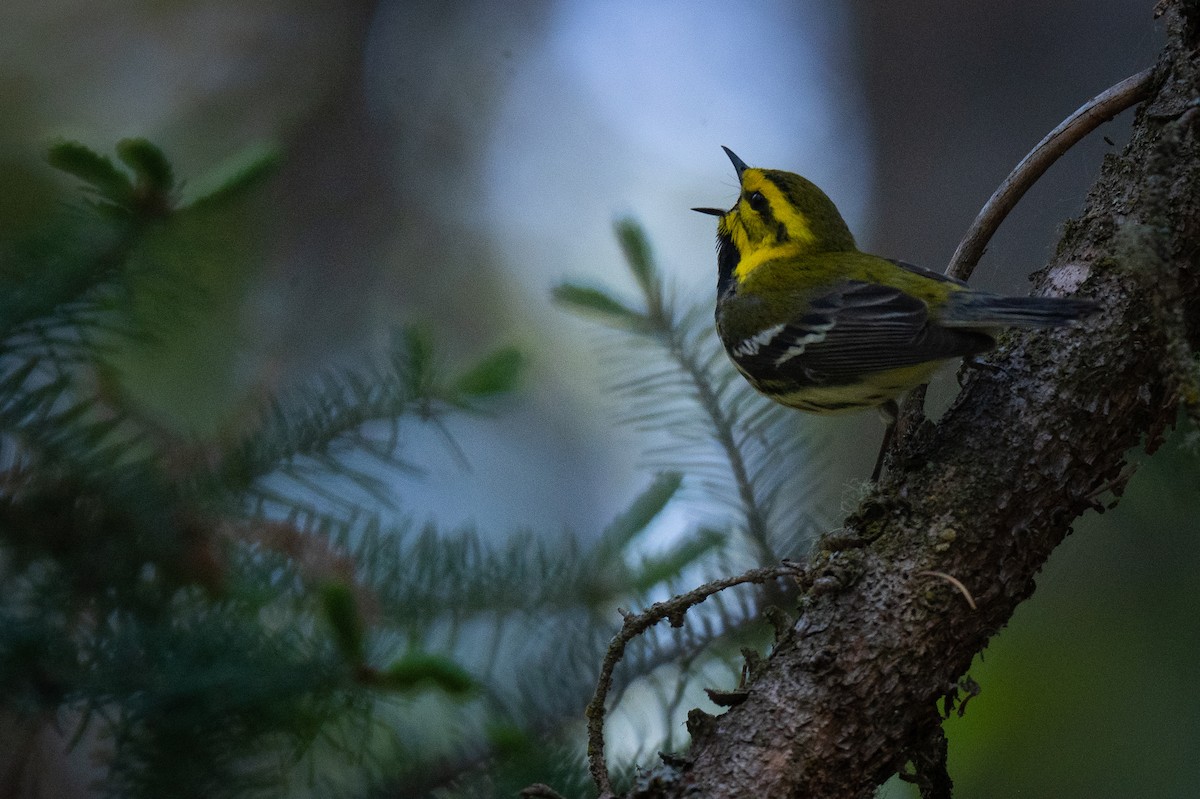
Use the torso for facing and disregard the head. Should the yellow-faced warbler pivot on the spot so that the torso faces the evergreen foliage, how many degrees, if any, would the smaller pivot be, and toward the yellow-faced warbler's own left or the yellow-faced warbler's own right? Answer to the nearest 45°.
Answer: approximately 45° to the yellow-faced warbler's own left

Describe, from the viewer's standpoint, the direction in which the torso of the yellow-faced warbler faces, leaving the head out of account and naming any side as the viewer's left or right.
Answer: facing to the left of the viewer
